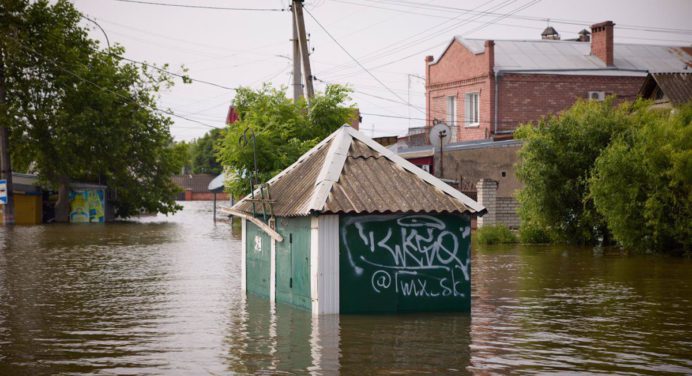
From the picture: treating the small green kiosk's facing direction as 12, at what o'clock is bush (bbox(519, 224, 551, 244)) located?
The bush is roughly at 5 o'clock from the small green kiosk.

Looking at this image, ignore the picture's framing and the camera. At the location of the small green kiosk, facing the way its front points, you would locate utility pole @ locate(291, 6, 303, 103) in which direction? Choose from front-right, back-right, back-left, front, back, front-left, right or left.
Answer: back-right

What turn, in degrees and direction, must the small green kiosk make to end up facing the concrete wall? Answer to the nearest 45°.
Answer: approximately 135° to its right

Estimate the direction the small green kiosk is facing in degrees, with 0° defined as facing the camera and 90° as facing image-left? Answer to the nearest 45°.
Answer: approximately 45°

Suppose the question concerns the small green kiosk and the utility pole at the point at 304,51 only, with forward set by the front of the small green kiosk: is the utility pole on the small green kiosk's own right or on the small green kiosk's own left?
on the small green kiosk's own right

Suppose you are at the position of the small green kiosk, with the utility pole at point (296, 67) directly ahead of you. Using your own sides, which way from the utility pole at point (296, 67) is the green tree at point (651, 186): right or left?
right

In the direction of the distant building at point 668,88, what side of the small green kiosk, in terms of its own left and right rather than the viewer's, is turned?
back

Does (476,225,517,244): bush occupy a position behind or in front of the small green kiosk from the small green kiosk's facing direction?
behind

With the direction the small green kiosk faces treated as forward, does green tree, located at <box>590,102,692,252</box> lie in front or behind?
behind
